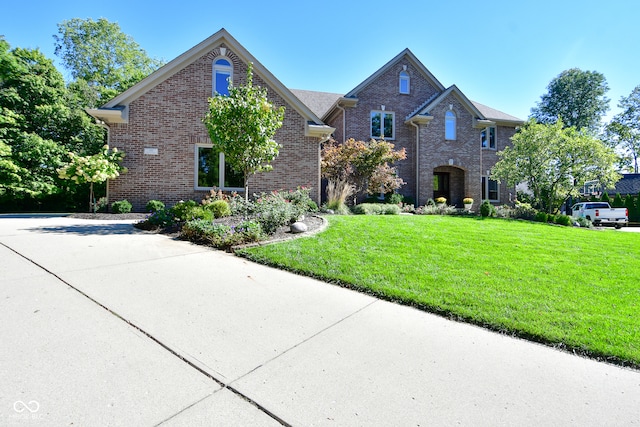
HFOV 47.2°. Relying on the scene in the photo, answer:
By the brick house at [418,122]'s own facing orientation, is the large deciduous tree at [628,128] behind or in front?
behind

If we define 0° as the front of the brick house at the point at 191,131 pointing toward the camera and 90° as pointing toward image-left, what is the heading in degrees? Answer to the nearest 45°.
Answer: approximately 0°

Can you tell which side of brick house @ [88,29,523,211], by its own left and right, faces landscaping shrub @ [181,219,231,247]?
front

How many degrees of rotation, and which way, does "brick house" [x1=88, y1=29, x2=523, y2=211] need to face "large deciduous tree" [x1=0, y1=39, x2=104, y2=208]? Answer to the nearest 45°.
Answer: approximately 135° to its right

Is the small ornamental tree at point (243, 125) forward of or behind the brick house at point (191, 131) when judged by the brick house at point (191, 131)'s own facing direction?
forward

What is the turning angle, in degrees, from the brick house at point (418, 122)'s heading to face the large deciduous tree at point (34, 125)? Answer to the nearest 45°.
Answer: approximately 45° to its right
